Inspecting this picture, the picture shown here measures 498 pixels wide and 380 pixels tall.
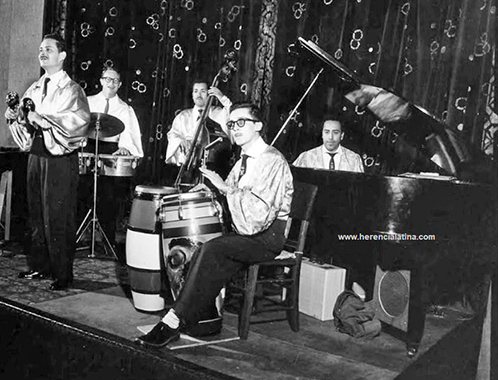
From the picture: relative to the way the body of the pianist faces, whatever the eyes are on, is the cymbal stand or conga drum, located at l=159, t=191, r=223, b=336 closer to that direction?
the conga drum

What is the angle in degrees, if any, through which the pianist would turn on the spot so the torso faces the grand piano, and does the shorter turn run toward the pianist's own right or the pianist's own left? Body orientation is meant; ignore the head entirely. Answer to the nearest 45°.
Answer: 0° — they already face it

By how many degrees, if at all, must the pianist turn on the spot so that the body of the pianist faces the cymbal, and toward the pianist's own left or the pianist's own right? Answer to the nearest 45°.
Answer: approximately 90° to the pianist's own right

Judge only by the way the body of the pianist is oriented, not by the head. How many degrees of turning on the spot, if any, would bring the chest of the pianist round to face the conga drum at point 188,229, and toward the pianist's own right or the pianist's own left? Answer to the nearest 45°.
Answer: approximately 45° to the pianist's own right

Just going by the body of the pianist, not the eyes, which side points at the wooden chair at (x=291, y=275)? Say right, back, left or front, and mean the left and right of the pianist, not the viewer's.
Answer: front

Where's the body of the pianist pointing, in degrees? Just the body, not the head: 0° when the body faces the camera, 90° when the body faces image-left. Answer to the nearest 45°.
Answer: approximately 0°

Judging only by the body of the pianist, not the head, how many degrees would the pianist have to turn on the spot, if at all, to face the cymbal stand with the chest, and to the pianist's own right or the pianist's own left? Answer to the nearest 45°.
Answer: approximately 90° to the pianist's own right

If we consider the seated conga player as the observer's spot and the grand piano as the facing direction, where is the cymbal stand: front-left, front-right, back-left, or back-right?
back-left

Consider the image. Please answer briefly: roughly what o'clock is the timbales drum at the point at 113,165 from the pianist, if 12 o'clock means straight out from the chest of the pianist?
The timbales drum is roughly at 3 o'clock from the pianist.
